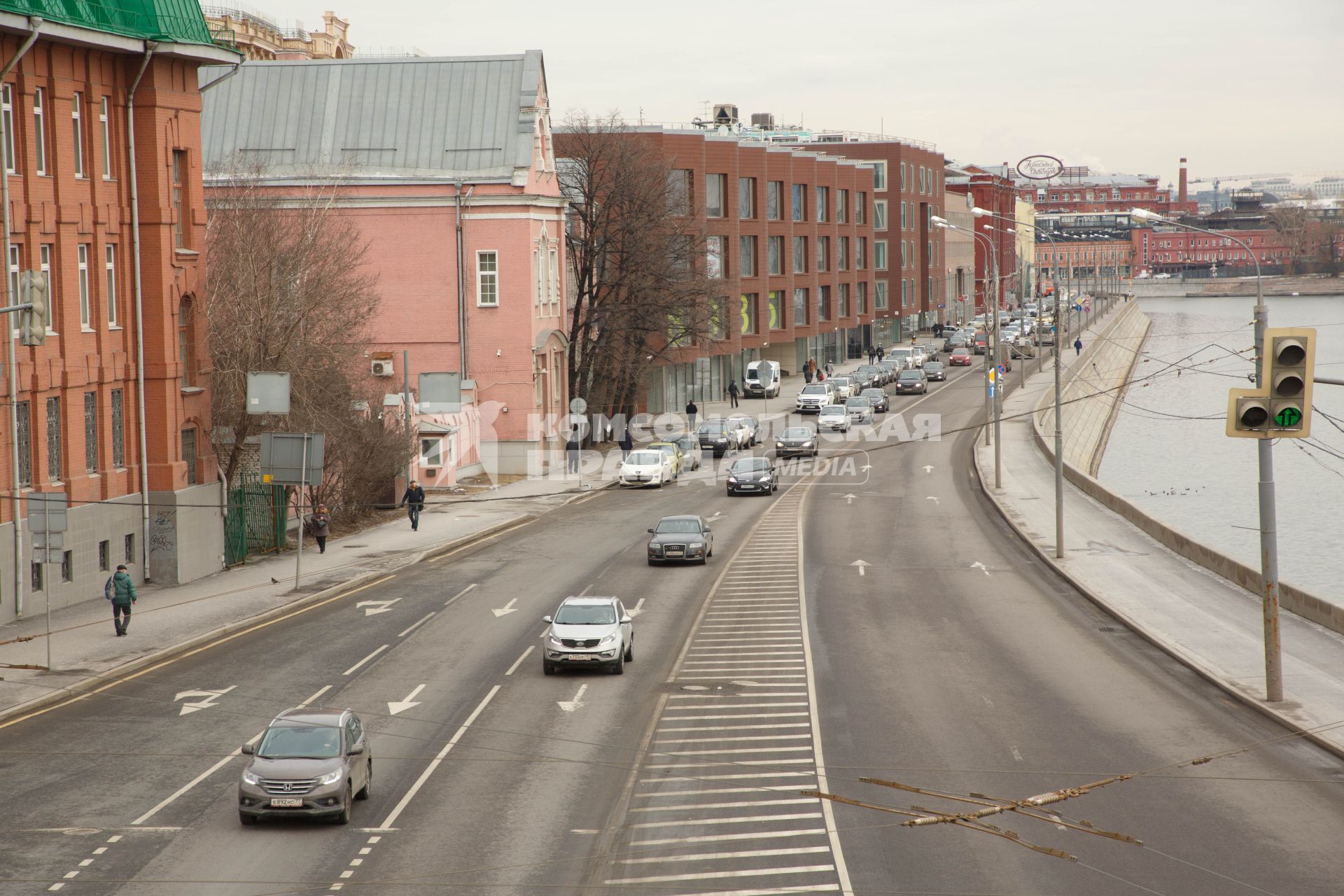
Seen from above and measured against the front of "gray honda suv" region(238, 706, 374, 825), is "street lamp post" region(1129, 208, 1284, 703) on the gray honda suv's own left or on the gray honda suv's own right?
on the gray honda suv's own left

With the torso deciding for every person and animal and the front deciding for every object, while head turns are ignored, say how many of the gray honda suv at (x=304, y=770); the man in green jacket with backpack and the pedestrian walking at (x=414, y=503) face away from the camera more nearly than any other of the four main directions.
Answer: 1

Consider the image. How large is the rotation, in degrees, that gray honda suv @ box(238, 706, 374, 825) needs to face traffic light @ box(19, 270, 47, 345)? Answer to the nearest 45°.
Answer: approximately 135° to its right

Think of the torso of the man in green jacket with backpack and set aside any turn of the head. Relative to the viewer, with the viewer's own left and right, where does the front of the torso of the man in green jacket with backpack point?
facing away from the viewer

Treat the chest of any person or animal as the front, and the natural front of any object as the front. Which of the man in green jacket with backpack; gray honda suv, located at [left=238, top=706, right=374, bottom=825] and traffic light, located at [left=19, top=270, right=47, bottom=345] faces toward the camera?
the gray honda suv

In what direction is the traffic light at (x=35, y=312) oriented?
away from the camera

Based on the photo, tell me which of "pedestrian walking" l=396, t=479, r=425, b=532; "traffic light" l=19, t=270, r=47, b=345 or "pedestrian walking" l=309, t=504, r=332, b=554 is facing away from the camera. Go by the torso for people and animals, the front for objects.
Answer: the traffic light

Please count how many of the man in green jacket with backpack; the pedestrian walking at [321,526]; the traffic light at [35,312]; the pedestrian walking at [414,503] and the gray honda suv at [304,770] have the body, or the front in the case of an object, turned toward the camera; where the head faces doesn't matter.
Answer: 3

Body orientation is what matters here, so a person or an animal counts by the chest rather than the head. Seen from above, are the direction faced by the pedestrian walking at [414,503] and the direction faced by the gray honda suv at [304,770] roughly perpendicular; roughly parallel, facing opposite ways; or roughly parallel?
roughly parallel

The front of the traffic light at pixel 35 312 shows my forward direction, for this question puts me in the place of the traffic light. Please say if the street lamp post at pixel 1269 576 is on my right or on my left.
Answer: on my right

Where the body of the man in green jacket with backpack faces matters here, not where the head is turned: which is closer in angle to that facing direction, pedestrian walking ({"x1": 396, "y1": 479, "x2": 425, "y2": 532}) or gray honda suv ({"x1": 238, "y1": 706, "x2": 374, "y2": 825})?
the pedestrian walking

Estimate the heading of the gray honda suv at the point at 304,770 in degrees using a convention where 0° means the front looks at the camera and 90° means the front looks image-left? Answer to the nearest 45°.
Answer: approximately 0°

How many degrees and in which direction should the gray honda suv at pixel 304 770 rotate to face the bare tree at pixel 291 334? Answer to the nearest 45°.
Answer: approximately 180°
